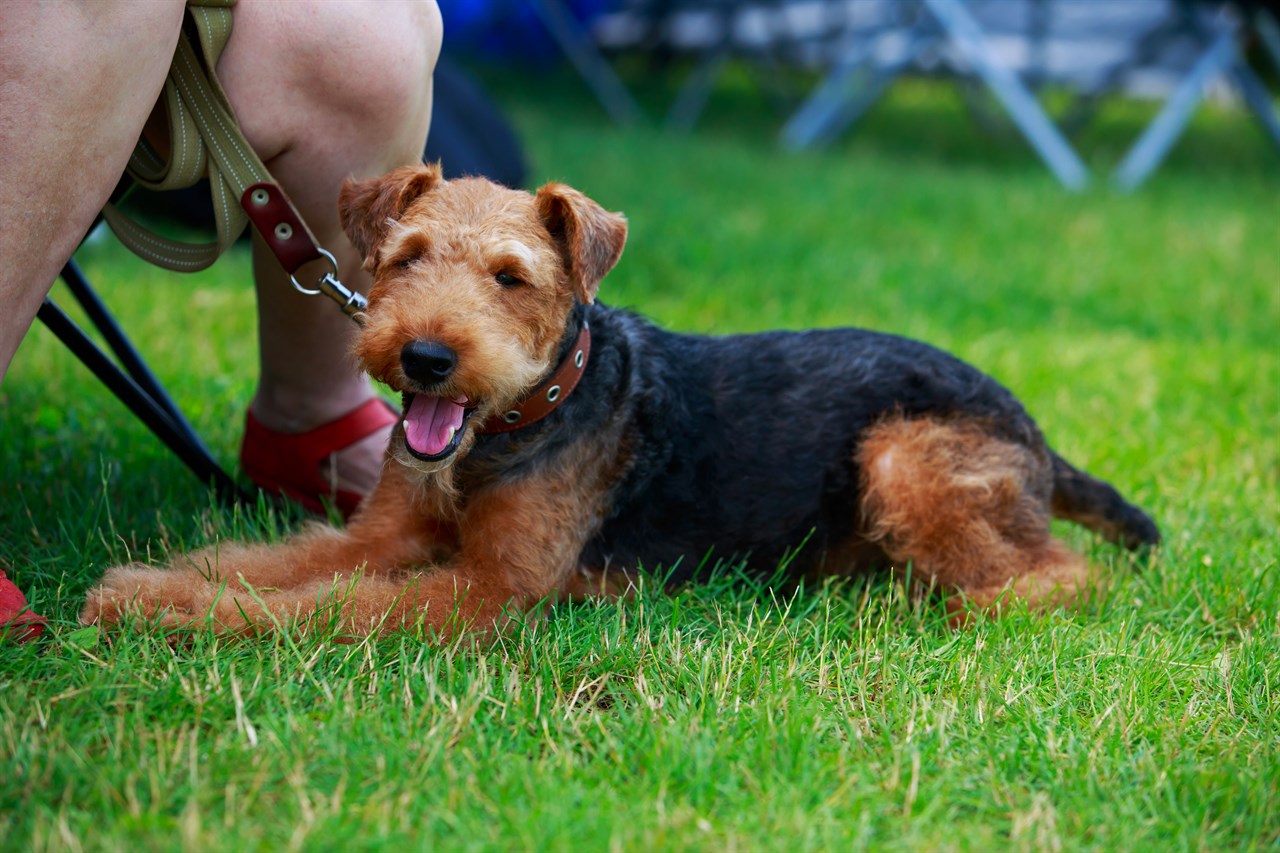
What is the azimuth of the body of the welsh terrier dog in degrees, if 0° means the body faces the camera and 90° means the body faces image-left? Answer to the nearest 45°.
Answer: approximately 90°
